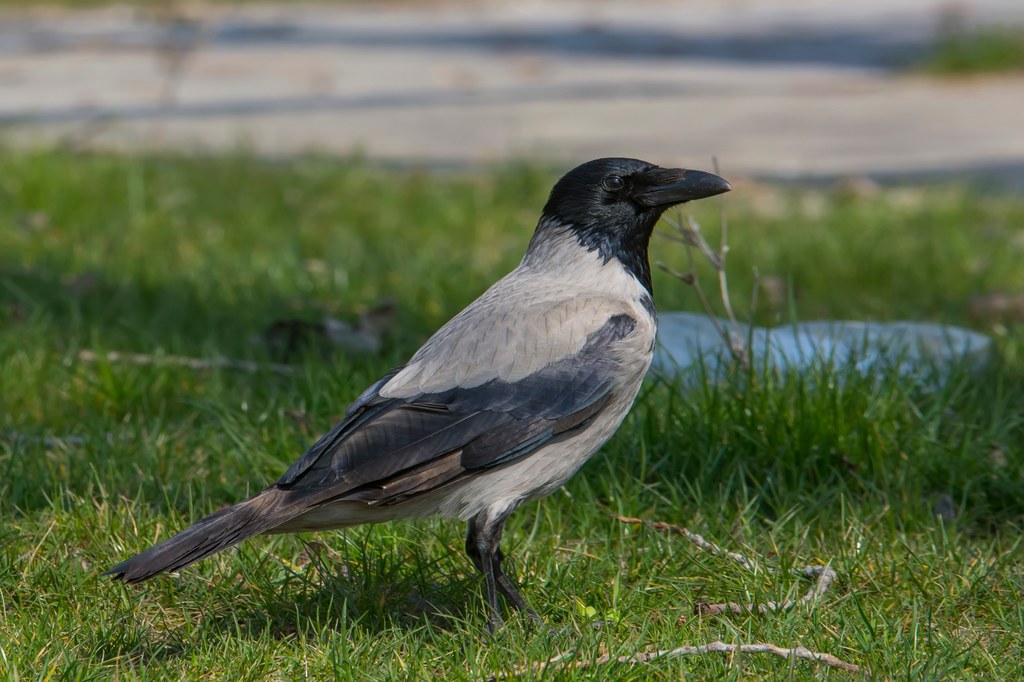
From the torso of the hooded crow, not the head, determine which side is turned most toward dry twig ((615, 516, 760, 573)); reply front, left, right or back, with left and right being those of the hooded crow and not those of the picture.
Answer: front

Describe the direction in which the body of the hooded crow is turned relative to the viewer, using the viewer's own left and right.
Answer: facing to the right of the viewer

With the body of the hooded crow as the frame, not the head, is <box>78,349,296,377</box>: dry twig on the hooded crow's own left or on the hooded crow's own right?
on the hooded crow's own left
